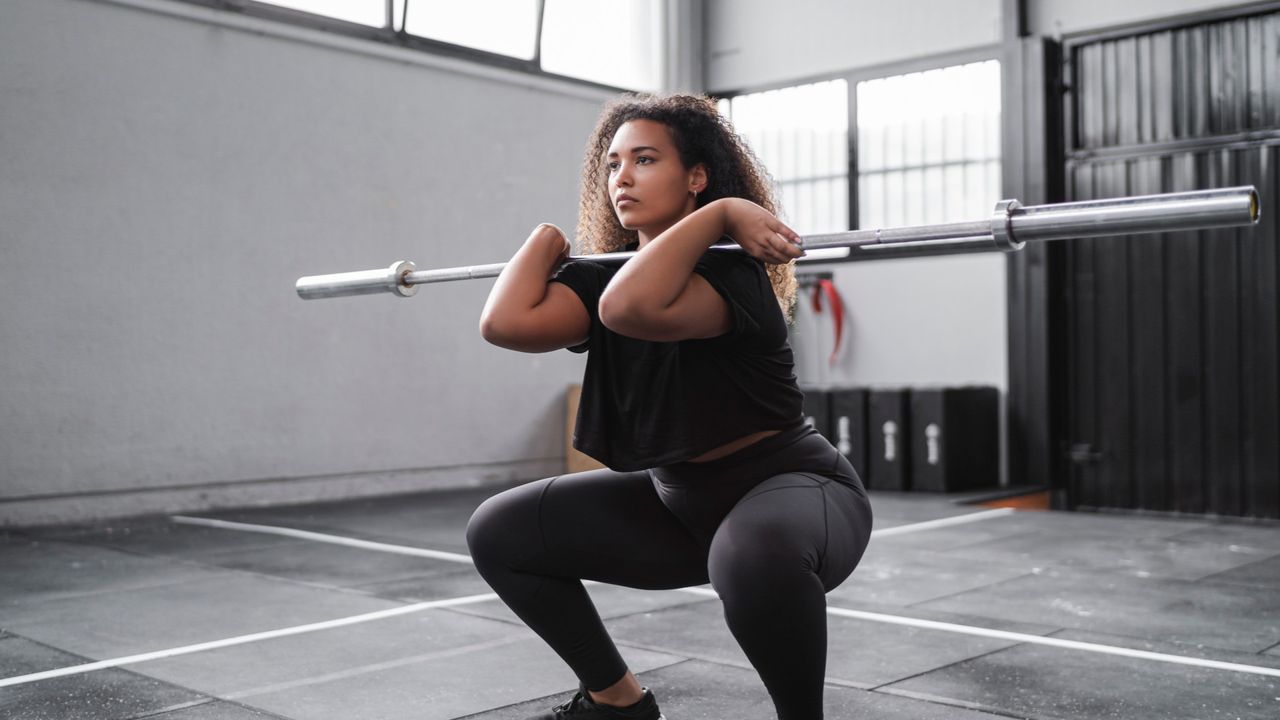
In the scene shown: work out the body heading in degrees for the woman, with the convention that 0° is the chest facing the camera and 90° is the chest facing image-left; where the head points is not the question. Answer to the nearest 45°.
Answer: approximately 45°

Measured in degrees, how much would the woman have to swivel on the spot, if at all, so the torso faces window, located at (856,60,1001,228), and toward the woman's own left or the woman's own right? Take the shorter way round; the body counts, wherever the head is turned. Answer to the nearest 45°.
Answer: approximately 135° to the woman's own right

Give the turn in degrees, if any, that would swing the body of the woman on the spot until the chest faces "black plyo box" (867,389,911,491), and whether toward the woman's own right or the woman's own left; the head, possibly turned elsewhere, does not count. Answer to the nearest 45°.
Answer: approximately 135° to the woman's own right

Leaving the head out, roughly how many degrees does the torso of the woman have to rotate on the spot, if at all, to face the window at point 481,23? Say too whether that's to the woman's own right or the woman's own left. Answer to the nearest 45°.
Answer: approximately 135° to the woman's own right

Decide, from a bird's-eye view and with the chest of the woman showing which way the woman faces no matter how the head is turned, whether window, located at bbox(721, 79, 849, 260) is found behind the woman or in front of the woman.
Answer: behind

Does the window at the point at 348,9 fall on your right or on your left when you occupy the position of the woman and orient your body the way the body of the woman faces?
on your right

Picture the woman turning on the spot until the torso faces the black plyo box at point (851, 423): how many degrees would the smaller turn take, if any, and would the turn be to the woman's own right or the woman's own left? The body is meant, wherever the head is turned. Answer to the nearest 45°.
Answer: approximately 135° to the woman's own right

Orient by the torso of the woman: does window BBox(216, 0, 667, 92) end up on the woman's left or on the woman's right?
on the woman's right

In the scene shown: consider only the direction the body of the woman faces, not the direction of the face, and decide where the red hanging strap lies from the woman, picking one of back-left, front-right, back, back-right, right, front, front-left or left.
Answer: back-right
